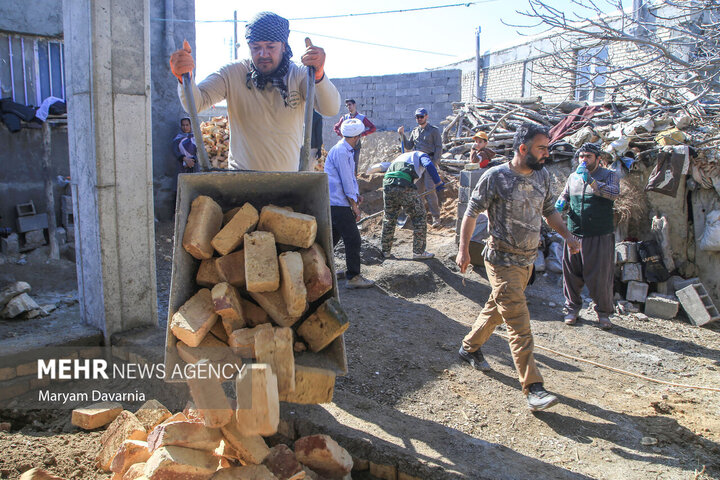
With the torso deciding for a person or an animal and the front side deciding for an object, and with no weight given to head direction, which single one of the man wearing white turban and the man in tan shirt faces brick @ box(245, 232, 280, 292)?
the man in tan shirt

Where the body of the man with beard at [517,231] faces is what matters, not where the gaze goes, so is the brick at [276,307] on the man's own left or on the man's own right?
on the man's own right

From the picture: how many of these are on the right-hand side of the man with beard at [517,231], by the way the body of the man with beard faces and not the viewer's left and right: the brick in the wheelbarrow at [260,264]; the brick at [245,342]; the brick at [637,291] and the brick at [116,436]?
3

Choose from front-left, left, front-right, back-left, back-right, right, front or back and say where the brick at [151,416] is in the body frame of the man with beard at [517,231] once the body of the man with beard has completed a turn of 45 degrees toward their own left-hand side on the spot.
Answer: back-right

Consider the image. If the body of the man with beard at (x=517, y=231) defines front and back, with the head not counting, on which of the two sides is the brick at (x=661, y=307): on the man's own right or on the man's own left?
on the man's own left

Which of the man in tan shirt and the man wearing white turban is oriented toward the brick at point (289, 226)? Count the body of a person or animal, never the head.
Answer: the man in tan shirt

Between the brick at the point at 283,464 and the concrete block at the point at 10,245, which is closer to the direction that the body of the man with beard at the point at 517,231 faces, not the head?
the brick

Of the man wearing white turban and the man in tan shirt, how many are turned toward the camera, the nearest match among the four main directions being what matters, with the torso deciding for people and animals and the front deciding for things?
1
